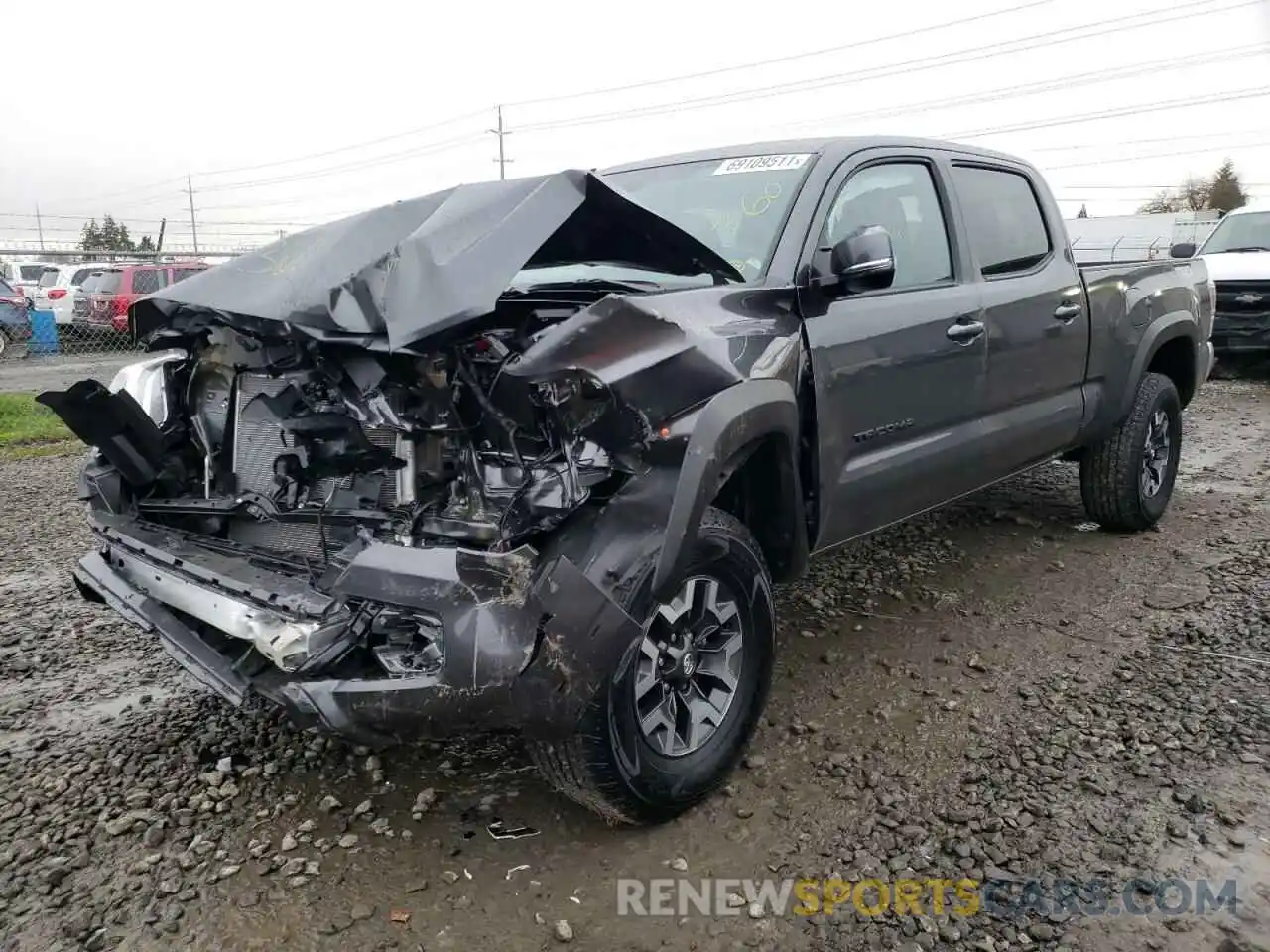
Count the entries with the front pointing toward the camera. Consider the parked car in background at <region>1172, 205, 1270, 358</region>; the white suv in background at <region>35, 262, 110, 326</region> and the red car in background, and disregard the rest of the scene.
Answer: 1

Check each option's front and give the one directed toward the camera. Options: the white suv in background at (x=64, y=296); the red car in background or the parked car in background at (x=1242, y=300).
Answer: the parked car in background

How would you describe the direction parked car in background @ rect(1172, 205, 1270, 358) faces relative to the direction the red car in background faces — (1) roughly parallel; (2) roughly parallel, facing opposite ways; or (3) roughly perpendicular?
roughly parallel, facing opposite ways

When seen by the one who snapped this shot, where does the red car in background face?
facing away from the viewer and to the right of the viewer

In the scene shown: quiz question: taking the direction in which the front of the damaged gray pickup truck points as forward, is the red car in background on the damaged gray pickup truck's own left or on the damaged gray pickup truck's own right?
on the damaged gray pickup truck's own right

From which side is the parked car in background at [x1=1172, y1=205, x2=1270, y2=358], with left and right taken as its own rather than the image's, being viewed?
front

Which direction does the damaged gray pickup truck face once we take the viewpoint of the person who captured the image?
facing the viewer and to the left of the viewer

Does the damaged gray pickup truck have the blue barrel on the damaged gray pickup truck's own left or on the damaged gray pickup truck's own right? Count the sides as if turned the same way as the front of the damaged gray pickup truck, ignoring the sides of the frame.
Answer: on the damaged gray pickup truck's own right

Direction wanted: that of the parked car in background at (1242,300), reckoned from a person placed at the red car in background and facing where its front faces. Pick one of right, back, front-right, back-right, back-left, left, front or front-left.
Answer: right

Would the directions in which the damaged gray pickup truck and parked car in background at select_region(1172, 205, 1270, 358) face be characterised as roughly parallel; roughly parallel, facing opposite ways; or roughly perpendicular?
roughly parallel

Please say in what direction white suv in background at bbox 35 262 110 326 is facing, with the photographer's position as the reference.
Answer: facing away from the viewer and to the right of the viewer
